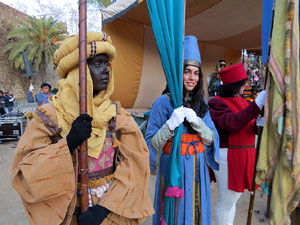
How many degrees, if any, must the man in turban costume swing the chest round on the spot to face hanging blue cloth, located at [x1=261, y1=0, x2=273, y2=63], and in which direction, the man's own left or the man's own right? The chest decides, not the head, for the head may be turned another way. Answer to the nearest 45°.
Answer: approximately 45° to the man's own left

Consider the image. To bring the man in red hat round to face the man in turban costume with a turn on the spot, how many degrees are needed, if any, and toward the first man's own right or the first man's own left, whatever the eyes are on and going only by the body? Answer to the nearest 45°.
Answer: approximately 135° to the first man's own right

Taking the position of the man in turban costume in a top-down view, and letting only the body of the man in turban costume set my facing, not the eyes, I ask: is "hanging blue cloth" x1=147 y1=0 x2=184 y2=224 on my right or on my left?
on my left

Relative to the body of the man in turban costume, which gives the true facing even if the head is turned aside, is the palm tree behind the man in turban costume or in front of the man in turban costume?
behind

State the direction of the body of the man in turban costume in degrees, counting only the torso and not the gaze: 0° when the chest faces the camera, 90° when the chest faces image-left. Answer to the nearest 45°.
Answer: approximately 315°

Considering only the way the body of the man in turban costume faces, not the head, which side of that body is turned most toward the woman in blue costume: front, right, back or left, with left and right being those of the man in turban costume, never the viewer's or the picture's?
left

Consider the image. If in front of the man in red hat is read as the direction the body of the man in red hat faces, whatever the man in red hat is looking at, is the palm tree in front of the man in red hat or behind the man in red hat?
behind
